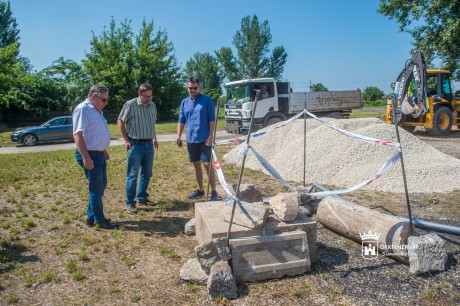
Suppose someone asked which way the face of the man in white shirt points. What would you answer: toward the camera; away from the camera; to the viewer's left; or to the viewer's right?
to the viewer's right

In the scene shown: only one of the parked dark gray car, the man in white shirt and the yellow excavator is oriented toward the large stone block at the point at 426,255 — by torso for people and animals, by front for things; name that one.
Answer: the man in white shirt

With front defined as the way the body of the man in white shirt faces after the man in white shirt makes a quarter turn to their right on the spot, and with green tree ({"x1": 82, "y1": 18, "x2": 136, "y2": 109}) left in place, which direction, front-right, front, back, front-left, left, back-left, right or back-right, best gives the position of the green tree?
back-right

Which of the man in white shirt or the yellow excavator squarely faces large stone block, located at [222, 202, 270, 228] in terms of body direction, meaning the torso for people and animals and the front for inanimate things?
the man in white shirt

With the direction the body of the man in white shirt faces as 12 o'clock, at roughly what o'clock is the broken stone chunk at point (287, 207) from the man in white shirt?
The broken stone chunk is roughly at 12 o'clock from the man in white shirt.

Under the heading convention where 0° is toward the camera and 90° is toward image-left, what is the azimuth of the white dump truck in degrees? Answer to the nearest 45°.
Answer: approximately 45°

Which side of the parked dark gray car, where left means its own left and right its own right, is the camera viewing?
left

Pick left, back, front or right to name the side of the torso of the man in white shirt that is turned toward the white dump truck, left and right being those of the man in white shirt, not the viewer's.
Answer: left

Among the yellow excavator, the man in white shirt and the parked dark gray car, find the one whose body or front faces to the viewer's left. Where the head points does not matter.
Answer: the parked dark gray car

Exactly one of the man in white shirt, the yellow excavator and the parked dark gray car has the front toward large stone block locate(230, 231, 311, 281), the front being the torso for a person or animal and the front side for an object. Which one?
the man in white shirt

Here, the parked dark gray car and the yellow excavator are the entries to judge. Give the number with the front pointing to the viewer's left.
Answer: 1

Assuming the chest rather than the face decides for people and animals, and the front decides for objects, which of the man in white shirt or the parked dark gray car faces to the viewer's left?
the parked dark gray car

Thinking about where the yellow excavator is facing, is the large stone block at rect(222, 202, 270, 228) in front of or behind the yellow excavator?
behind
